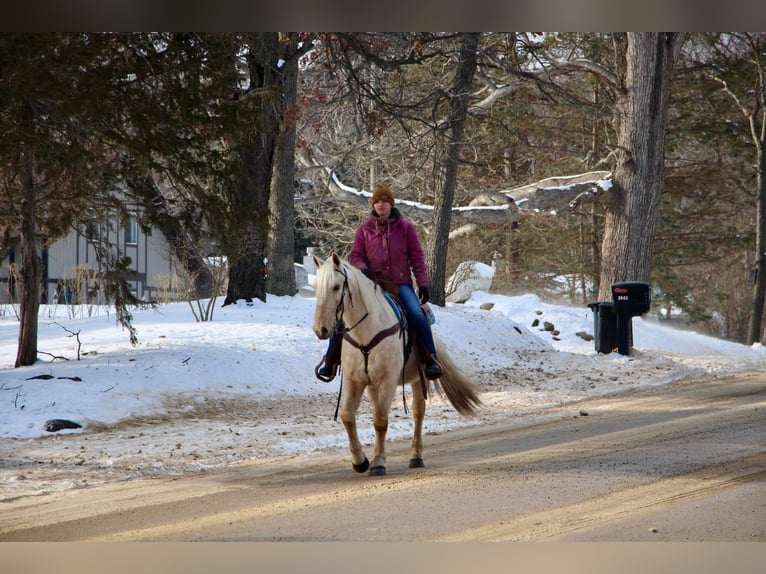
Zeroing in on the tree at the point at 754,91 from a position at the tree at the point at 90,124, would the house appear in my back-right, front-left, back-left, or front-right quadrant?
front-left

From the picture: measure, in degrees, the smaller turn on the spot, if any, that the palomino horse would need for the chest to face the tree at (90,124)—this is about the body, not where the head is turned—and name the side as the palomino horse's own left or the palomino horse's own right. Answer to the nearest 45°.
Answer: approximately 90° to the palomino horse's own right

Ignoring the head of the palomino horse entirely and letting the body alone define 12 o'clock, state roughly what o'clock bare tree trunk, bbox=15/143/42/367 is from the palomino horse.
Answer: The bare tree trunk is roughly at 3 o'clock from the palomino horse.

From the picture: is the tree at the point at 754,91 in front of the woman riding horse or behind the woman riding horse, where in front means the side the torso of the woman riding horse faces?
behind

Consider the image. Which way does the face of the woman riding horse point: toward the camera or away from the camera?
toward the camera

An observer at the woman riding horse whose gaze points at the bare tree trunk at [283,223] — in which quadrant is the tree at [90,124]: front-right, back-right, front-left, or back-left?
front-left

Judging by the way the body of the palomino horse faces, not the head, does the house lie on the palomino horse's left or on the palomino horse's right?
on the palomino horse's right

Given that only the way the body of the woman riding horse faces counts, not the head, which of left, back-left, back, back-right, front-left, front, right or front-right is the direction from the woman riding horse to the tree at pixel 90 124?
back-right

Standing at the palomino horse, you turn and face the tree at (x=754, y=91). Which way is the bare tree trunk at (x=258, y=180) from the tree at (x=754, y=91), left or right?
left

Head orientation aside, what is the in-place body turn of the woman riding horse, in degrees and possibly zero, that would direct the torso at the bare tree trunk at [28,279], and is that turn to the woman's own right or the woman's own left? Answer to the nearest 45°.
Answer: approximately 135° to the woman's own right

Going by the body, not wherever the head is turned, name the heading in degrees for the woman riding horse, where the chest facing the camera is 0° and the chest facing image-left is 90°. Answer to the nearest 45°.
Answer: approximately 0°

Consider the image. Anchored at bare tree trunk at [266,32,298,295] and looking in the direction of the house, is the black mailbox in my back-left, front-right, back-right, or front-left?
back-right

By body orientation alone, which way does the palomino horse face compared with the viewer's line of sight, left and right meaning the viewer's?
facing the viewer and to the left of the viewer
